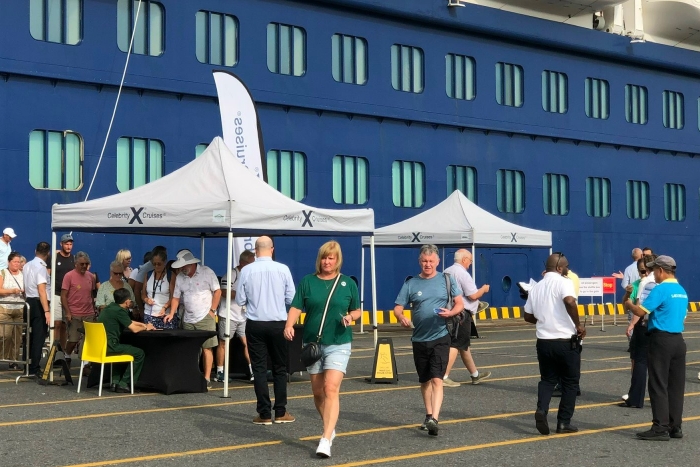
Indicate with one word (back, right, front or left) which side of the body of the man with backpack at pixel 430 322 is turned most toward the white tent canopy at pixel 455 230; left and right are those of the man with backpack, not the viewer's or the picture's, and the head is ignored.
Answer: back

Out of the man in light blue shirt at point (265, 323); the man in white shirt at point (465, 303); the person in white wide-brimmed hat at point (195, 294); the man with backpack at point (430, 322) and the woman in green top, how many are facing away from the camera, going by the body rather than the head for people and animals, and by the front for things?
1

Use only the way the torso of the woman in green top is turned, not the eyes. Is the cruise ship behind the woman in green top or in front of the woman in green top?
behind

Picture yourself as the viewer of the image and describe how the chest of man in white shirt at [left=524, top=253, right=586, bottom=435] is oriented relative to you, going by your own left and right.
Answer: facing away from the viewer and to the right of the viewer

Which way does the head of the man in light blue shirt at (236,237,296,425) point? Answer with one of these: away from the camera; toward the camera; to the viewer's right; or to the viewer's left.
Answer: away from the camera

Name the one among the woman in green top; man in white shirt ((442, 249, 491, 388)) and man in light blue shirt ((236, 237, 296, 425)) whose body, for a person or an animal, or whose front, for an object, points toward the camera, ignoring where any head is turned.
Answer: the woman in green top

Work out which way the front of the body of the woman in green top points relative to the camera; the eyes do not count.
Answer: toward the camera

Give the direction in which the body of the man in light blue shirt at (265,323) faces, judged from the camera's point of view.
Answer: away from the camera

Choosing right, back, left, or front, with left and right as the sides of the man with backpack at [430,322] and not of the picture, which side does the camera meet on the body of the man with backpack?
front

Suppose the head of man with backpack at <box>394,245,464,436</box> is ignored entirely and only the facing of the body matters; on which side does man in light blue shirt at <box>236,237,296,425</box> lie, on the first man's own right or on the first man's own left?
on the first man's own right

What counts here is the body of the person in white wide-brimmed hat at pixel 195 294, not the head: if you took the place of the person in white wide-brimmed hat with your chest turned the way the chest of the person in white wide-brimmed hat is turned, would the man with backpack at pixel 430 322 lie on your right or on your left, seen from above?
on your left

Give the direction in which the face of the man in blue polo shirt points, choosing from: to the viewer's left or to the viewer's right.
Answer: to the viewer's left
